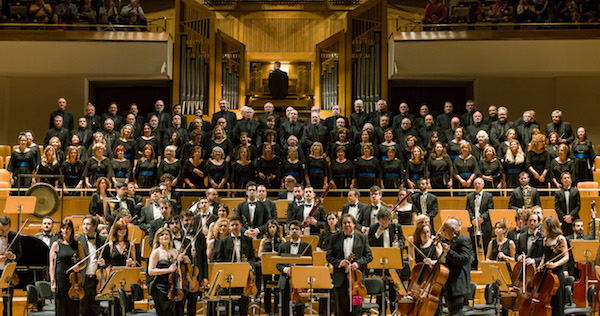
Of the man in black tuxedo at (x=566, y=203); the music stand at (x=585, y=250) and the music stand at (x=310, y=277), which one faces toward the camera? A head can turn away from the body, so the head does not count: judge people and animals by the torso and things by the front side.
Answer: the man in black tuxedo

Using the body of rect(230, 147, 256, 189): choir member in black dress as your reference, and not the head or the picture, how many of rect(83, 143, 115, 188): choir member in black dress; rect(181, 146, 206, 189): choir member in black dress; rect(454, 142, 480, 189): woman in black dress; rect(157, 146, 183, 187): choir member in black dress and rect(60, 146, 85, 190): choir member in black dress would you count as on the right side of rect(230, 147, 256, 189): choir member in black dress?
4

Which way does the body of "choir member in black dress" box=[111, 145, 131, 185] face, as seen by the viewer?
toward the camera

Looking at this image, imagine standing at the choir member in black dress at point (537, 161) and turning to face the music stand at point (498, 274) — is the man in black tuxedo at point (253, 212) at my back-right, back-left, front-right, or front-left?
front-right

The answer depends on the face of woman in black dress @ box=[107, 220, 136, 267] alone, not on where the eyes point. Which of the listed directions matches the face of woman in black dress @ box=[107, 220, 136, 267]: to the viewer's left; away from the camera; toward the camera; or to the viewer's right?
toward the camera

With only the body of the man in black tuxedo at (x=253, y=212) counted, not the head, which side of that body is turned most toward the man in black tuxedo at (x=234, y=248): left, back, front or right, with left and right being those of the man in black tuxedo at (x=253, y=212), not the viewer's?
front

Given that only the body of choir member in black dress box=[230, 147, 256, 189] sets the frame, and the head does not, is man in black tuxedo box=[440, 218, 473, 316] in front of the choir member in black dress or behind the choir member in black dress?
in front

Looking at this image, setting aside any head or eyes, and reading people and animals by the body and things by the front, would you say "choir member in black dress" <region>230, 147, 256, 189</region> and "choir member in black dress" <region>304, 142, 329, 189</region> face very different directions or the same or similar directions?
same or similar directions

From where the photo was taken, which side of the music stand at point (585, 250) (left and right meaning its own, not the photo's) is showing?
back

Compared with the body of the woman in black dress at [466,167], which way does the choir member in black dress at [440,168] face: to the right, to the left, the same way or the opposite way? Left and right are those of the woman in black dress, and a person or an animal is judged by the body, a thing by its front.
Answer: the same way

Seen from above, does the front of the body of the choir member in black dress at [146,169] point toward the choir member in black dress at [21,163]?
no

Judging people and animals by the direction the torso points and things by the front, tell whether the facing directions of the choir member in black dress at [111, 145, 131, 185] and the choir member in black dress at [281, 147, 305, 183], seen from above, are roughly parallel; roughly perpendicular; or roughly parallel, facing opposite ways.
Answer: roughly parallel

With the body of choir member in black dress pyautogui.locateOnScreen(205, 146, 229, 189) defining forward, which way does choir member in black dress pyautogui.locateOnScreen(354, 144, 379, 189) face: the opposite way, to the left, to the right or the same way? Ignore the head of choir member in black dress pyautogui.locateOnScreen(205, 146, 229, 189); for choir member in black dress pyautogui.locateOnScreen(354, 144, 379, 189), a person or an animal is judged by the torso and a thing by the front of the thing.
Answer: the same way

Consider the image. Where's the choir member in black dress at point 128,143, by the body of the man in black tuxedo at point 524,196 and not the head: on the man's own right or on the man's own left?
on the man's own right

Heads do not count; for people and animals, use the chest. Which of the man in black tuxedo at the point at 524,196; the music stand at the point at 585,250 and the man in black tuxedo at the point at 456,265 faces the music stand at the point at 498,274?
the man in black tuxedo at the point at 524,196

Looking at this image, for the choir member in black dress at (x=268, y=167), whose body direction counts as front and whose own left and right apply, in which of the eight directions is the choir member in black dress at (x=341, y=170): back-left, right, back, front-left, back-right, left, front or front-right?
left

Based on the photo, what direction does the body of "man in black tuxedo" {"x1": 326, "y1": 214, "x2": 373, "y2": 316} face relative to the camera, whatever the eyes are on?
toward the camera

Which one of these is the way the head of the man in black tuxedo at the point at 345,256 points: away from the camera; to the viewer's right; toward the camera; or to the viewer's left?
toward the camera

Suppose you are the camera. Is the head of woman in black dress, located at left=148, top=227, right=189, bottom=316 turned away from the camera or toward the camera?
toward the camera

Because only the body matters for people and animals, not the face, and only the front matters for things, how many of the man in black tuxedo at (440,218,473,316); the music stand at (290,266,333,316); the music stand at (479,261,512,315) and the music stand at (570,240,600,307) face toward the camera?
0
